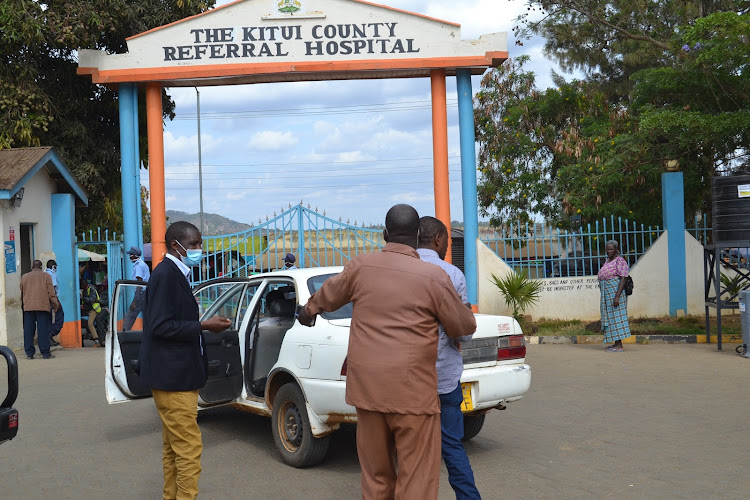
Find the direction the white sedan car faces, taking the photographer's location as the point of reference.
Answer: facing away from the viewer and to the left of the viewer

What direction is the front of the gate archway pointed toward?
toward the camera

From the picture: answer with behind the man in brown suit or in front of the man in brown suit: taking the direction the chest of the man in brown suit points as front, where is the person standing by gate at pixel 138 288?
in front

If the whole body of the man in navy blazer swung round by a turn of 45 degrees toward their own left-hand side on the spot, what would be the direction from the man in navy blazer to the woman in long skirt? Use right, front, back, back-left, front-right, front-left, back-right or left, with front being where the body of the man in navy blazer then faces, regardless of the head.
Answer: front

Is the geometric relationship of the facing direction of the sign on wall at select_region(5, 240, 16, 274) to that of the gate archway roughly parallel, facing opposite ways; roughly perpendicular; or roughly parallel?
roughly parallel

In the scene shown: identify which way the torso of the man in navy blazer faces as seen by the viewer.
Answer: to the viewer's right

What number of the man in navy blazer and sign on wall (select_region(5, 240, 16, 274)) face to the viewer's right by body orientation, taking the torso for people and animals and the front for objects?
1

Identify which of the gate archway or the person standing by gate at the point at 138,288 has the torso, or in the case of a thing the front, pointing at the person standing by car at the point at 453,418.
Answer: the gate archway

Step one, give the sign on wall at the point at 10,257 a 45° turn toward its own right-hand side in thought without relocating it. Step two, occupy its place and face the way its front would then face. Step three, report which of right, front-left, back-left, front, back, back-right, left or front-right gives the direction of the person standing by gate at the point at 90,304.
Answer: back

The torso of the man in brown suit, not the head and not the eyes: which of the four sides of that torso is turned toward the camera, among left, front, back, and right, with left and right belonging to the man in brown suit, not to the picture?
back

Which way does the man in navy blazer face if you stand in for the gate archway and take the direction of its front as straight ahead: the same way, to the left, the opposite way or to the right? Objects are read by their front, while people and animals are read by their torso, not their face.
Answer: to the left

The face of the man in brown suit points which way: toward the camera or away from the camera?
away from the camera
